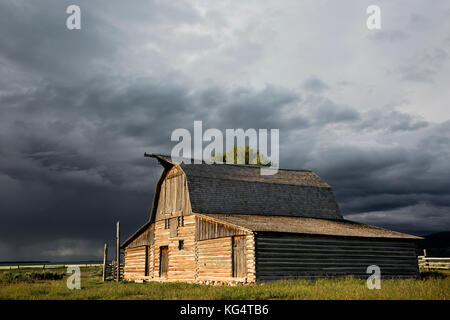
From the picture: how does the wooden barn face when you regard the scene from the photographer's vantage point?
facing the viewer and to the left of the viewer
